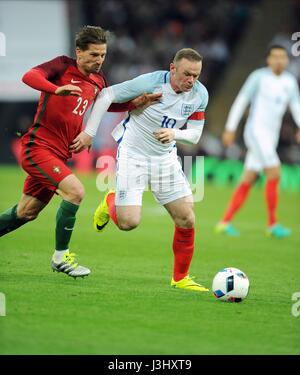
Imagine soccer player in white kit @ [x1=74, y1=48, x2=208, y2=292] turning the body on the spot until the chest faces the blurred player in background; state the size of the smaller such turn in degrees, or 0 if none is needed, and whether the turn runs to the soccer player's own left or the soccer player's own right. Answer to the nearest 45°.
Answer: approximately 135° to the soccer player's own left

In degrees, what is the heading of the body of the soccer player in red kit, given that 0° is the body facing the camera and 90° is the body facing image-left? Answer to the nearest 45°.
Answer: approximately 315°

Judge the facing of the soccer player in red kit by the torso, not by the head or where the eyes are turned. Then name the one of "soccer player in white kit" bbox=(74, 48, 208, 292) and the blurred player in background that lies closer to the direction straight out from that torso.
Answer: the soccer player in white kit

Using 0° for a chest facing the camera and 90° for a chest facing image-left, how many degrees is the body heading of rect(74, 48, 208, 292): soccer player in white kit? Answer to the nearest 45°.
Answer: approximately 315°

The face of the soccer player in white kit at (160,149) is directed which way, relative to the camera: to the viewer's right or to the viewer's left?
to the viewer's right
